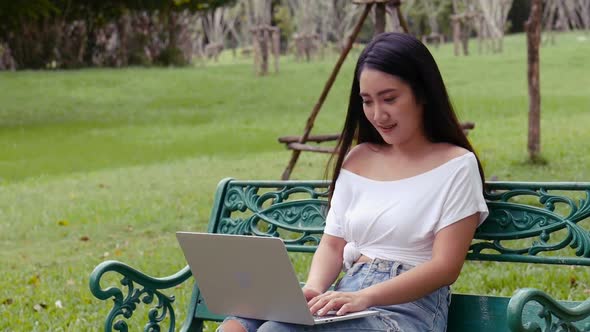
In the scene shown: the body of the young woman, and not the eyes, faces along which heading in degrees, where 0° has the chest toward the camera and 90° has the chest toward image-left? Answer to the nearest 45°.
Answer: approximately 45°

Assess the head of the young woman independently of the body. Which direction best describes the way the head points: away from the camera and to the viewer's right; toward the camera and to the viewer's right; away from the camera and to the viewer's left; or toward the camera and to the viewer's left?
toward the camera and to the viewer's left

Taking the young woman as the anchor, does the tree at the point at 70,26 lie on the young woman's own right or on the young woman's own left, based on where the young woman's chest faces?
on the young woman's own right

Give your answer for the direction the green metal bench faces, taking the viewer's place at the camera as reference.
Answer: facing the viewer and to the left of the viewer
